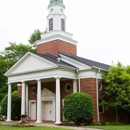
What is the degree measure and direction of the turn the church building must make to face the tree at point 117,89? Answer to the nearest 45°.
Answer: approximately 135° to its left

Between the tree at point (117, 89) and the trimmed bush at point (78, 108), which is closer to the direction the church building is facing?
the trimmed bush

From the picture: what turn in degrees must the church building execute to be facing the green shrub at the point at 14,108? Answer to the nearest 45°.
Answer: approximately 90° to its right

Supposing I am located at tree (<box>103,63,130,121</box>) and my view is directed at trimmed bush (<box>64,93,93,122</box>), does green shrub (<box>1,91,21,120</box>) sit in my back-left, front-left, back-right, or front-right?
front-right

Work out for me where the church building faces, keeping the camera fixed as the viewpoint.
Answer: facing the viewer and to the left of the viewer

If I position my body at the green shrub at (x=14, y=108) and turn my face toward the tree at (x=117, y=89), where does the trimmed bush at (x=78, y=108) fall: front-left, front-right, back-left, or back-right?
front-right
